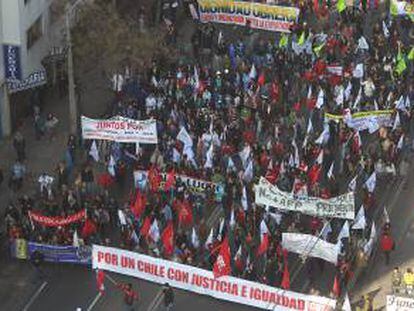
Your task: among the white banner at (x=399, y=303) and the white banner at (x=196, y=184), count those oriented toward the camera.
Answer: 2

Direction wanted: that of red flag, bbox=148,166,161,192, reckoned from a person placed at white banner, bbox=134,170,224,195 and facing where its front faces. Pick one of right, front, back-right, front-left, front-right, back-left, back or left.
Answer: right

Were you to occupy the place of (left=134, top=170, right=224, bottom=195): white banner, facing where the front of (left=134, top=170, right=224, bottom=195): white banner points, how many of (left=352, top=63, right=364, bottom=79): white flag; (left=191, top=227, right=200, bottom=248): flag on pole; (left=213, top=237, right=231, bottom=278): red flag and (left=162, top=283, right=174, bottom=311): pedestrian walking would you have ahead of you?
3

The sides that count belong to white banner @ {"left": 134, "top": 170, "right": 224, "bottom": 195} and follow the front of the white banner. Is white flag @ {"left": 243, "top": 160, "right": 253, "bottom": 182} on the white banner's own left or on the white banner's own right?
on the white banner's own left

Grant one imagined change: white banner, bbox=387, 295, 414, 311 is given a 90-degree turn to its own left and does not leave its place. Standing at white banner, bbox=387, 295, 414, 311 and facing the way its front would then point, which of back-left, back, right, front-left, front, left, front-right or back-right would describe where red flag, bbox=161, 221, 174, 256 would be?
back

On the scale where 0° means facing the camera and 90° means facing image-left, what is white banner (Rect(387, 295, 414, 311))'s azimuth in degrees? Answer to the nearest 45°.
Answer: approximately 0°

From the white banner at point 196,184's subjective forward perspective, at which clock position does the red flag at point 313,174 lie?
The red flag is roughly at 9 o'clock from the white banner.

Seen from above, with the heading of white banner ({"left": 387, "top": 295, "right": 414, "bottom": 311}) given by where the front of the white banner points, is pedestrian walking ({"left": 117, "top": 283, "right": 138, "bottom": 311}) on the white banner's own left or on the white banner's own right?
on the white banner's own right

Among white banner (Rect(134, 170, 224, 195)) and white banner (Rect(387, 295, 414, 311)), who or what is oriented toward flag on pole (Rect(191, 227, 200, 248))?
white banner (Rect(134, 170, 224, 195))

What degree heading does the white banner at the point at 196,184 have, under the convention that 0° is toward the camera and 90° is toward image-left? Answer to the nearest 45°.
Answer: approximately 0°
